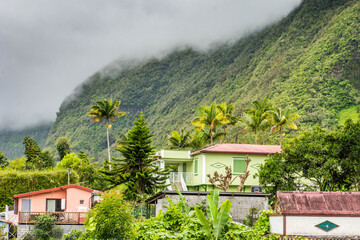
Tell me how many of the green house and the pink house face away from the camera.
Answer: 0

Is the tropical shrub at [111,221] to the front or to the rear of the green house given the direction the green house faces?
to the front

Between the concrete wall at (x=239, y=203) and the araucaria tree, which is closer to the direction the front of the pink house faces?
the concrete wall

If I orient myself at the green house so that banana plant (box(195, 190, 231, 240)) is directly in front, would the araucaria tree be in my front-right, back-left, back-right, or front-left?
front-right

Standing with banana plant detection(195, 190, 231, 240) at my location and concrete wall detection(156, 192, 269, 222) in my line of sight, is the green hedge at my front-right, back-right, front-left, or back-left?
front-left

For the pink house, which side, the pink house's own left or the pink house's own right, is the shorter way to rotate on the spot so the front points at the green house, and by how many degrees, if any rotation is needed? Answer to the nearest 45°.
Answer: approximately 90° to the pink house's own left

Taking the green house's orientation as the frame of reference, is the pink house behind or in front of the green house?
in front

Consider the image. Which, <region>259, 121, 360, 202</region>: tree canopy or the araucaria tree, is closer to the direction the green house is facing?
the araucaria tree

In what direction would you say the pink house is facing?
toward the camera

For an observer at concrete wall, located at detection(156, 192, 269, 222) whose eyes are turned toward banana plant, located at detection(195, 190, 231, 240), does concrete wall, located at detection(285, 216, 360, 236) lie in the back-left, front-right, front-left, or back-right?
front-left

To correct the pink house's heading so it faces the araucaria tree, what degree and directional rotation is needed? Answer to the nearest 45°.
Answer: approximately 90° to its left

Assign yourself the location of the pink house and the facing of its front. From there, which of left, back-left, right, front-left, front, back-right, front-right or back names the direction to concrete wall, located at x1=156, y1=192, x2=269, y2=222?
front-left

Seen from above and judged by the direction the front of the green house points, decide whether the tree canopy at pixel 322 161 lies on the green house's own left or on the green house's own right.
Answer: on the green house's own left

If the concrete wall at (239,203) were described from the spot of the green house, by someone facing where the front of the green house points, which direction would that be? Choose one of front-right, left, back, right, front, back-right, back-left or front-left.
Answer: front-left

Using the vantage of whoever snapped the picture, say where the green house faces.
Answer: facing the viewer and to the left of the viewer
